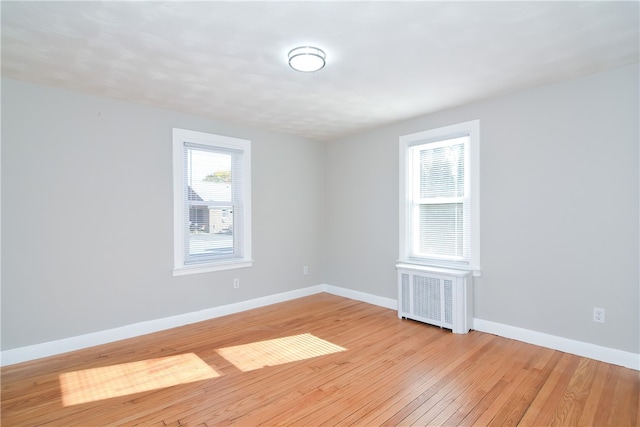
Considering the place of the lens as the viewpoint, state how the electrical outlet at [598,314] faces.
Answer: facing the viewer

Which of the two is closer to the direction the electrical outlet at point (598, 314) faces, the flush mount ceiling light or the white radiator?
the flush mount ceiling light

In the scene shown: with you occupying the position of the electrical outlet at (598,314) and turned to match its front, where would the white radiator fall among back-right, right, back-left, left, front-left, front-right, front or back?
right

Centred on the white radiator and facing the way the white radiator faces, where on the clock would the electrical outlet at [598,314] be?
The electrical outlet is roughly at 8 o'clock from the white radiator.

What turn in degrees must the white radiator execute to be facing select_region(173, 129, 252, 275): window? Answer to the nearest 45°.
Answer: approximately 45° to its right

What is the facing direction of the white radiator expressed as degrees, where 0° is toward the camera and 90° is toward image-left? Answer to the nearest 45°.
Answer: approximately 45°

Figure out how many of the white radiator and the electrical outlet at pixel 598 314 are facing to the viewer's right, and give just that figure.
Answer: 0

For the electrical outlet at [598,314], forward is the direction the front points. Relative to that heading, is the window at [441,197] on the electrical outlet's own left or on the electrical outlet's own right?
on the electrical outlet's own right
